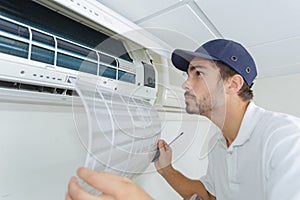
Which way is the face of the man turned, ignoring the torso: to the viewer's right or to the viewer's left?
to the viewer's left

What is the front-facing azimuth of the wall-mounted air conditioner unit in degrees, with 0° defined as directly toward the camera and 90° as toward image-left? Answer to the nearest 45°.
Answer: approximately 315°

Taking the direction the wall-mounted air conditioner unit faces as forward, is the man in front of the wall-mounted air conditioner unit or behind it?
in front
